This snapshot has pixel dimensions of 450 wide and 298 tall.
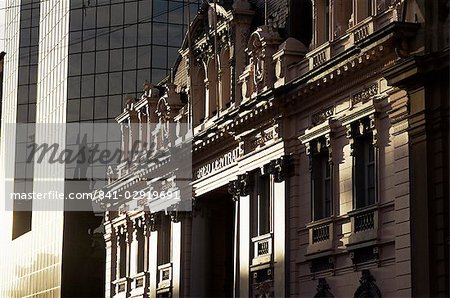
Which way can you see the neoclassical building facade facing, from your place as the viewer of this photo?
facing the viewer and to the left of the viewer
